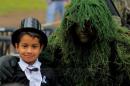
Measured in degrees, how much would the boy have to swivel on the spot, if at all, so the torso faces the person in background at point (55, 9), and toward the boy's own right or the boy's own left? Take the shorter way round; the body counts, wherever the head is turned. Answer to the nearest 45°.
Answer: approximately 180°

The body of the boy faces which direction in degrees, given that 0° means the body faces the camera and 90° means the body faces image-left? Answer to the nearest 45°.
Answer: approximately 0°
